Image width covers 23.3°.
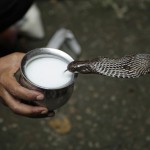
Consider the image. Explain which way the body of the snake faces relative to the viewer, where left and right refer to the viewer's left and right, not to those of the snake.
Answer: facing to the left of the viewer
